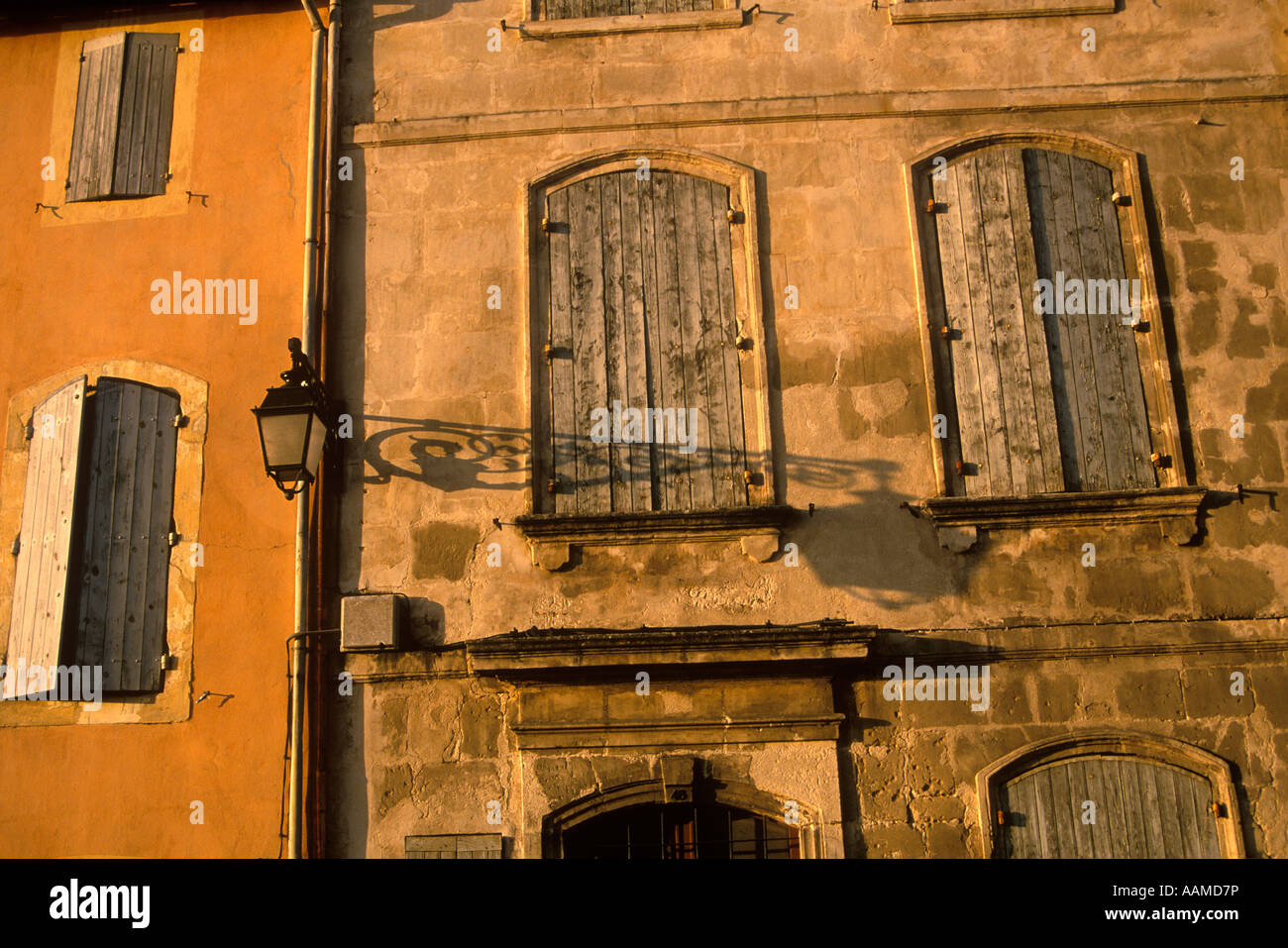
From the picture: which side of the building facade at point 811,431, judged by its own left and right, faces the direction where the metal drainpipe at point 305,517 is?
right

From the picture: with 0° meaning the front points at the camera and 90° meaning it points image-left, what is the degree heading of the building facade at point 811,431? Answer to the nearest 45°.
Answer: approximately 0°
